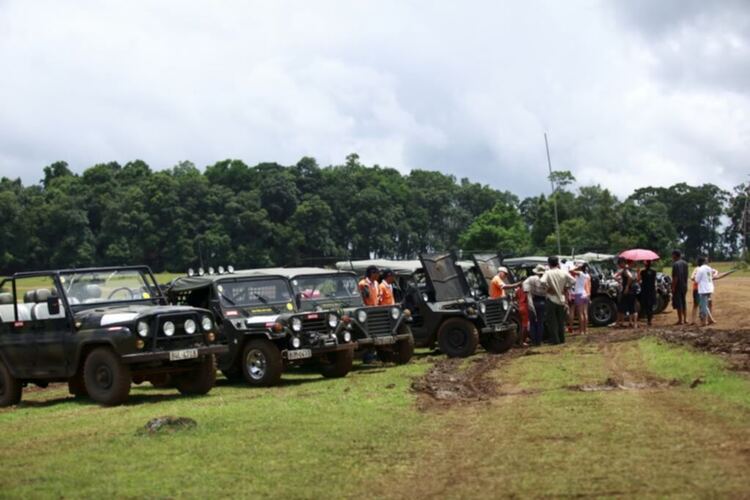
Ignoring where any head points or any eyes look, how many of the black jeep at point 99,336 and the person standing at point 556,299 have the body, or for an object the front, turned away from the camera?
1

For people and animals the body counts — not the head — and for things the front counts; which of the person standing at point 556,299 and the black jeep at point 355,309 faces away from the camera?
the person standing

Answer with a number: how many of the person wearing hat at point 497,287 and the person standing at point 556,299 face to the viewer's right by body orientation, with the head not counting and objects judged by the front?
1

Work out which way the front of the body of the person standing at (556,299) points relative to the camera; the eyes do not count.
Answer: away from the camera

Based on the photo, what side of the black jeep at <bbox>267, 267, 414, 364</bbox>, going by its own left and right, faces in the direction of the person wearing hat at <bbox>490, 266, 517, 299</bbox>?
left

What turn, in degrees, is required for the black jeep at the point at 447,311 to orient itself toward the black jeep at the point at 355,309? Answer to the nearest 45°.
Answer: approximately 90° to its right

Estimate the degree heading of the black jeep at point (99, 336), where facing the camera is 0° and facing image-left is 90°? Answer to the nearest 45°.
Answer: approximately 315°

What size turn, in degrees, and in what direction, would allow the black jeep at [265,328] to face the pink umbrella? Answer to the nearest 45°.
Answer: approximately 90° to its left

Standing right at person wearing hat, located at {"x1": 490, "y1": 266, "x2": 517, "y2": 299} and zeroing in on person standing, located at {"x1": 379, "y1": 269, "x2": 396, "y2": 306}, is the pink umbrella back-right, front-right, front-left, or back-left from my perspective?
back-right
